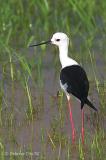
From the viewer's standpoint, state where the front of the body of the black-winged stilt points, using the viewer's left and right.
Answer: facing away from the viewer and to the left of the viewer
